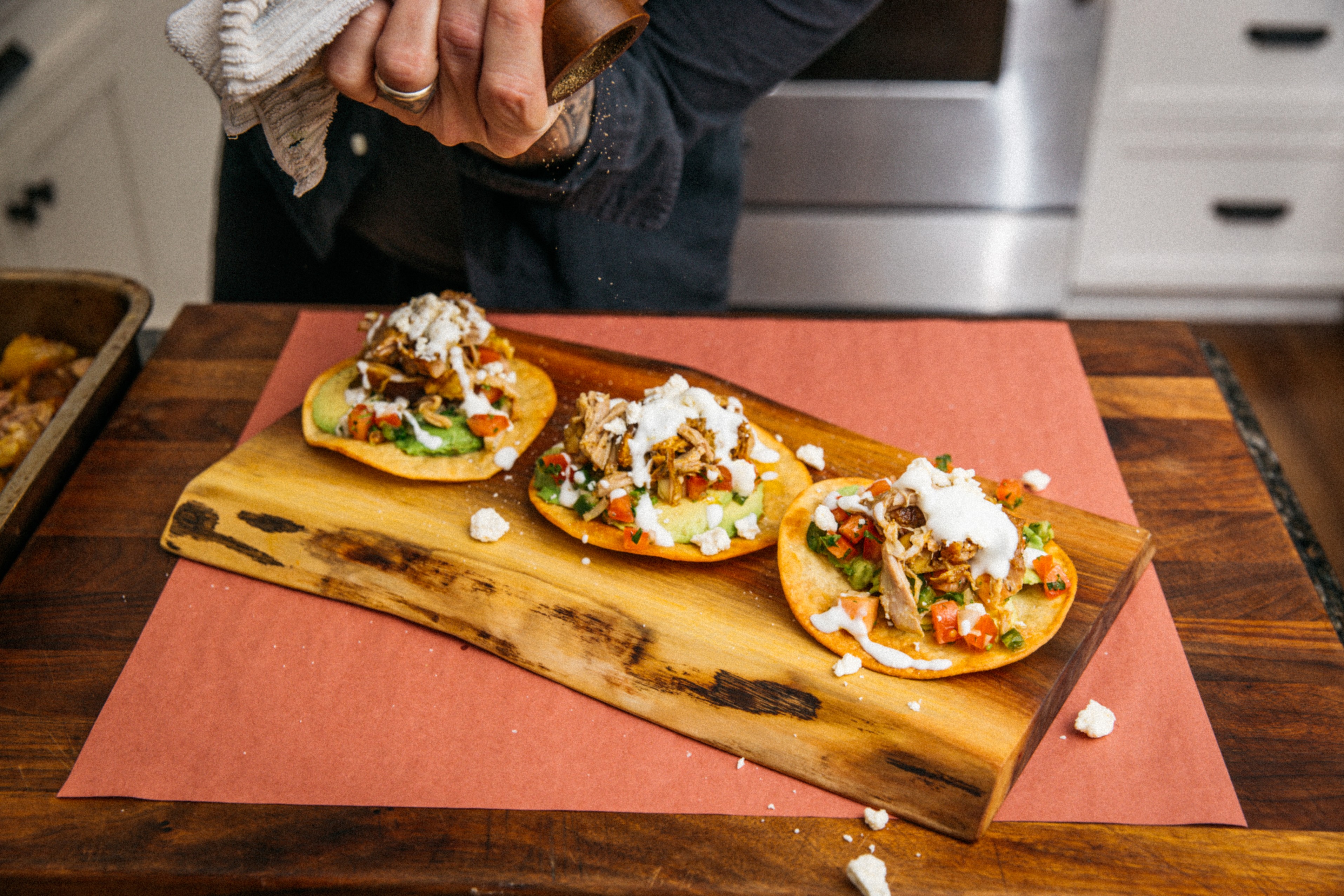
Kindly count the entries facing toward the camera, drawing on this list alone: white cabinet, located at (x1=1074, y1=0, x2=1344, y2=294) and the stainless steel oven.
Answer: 2

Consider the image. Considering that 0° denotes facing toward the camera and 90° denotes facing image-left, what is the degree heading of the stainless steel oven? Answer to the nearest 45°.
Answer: approximately 0°

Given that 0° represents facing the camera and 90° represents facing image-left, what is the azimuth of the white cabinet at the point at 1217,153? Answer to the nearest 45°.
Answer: approximately 0°

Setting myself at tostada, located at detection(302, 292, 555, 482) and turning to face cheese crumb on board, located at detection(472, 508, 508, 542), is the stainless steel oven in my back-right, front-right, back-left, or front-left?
back-left

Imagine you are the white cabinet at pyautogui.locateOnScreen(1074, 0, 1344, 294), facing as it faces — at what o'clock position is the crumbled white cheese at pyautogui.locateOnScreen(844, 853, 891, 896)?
The crumbled white cheese is roughly at 12 o'clock from the white cabinet.

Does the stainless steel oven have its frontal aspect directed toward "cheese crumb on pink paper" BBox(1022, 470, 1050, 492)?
yes
